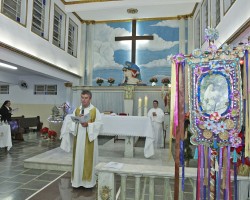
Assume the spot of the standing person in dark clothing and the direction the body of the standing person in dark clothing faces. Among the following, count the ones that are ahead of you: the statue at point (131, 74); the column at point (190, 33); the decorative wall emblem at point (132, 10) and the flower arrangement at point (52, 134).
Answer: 4

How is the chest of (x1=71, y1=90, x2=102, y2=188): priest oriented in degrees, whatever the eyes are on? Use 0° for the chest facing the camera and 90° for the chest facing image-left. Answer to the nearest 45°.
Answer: approximately 45°

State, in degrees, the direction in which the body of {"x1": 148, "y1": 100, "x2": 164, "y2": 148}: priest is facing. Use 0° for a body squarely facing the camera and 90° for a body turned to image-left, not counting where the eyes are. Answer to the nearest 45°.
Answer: approximately 0°

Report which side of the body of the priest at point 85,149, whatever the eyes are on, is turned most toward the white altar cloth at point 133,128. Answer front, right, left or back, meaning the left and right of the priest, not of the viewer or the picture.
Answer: back

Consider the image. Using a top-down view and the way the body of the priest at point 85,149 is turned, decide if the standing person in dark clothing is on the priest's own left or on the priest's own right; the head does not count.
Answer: on the priest's own right

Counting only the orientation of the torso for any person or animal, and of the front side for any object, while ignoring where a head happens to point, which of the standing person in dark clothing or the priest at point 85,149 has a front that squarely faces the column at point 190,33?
the standing person in dark clothing

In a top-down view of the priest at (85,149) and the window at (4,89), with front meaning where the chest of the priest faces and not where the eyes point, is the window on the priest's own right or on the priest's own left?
on the priest's own right

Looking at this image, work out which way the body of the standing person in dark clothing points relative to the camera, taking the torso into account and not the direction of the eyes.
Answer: to the viewer's right

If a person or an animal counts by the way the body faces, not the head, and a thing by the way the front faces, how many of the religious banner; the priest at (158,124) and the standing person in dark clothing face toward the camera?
2

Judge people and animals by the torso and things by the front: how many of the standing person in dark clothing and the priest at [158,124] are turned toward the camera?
1

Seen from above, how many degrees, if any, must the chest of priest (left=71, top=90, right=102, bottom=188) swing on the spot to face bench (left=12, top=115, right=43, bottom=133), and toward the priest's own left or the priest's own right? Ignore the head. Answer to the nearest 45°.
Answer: approximately 135° to the priest's own right
